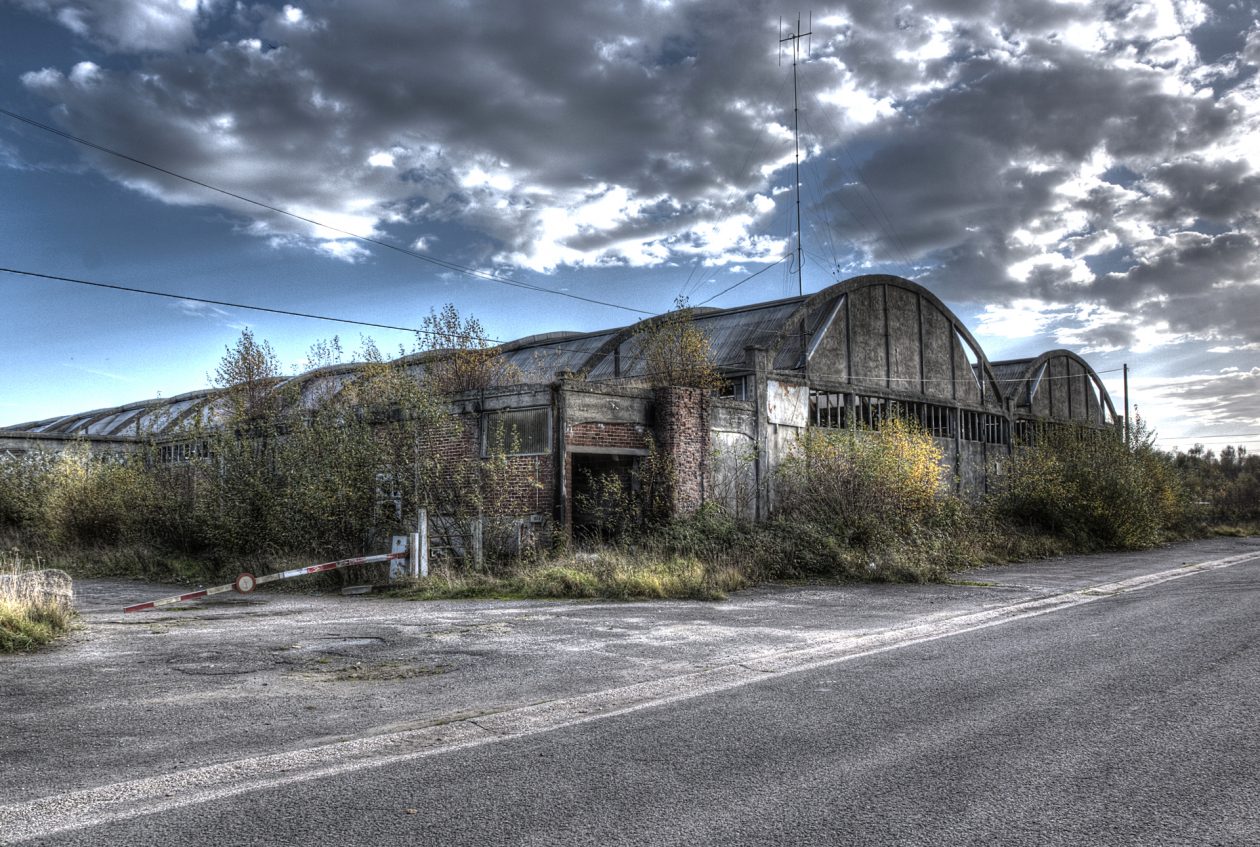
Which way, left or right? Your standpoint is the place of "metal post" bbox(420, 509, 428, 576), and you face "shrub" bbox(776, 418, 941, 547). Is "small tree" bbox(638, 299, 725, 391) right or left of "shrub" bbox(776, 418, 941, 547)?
left

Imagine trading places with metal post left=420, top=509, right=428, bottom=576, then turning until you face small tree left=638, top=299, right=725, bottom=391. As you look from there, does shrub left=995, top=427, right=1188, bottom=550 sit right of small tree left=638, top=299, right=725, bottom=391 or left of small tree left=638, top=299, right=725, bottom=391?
right

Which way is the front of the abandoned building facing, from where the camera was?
facing the viewer and to the right of the viewer

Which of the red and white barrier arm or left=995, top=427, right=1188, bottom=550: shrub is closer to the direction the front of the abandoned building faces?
the shrub

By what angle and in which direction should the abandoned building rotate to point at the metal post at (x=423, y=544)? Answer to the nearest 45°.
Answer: approximately 90° to its right

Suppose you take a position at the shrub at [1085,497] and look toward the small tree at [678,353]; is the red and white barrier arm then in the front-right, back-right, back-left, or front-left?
front-left

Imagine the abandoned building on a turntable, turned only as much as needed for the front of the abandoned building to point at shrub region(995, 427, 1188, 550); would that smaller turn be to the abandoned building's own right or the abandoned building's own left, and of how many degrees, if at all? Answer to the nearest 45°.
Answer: approximately 45° to the abandoned building's own left

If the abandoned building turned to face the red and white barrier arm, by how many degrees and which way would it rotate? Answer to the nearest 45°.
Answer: approximately 90° to its right

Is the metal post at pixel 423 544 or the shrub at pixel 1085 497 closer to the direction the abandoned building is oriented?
the shrub
